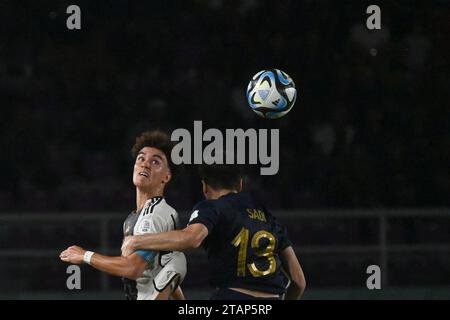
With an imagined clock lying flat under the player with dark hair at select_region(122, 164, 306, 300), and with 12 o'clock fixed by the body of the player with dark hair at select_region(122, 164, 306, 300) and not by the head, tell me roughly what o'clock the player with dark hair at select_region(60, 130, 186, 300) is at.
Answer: the player with dark hair at select_region(60, 130, 186, 300) is roughly at 11 o'clock from the player with dark hair at select_region(122, 164, 306, 300).

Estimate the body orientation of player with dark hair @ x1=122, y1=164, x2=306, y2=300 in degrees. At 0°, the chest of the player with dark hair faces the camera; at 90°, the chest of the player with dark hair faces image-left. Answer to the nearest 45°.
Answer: approximately 135°

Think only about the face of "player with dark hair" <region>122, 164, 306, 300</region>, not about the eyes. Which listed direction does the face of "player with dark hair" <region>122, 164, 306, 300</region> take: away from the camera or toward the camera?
away from the camera
